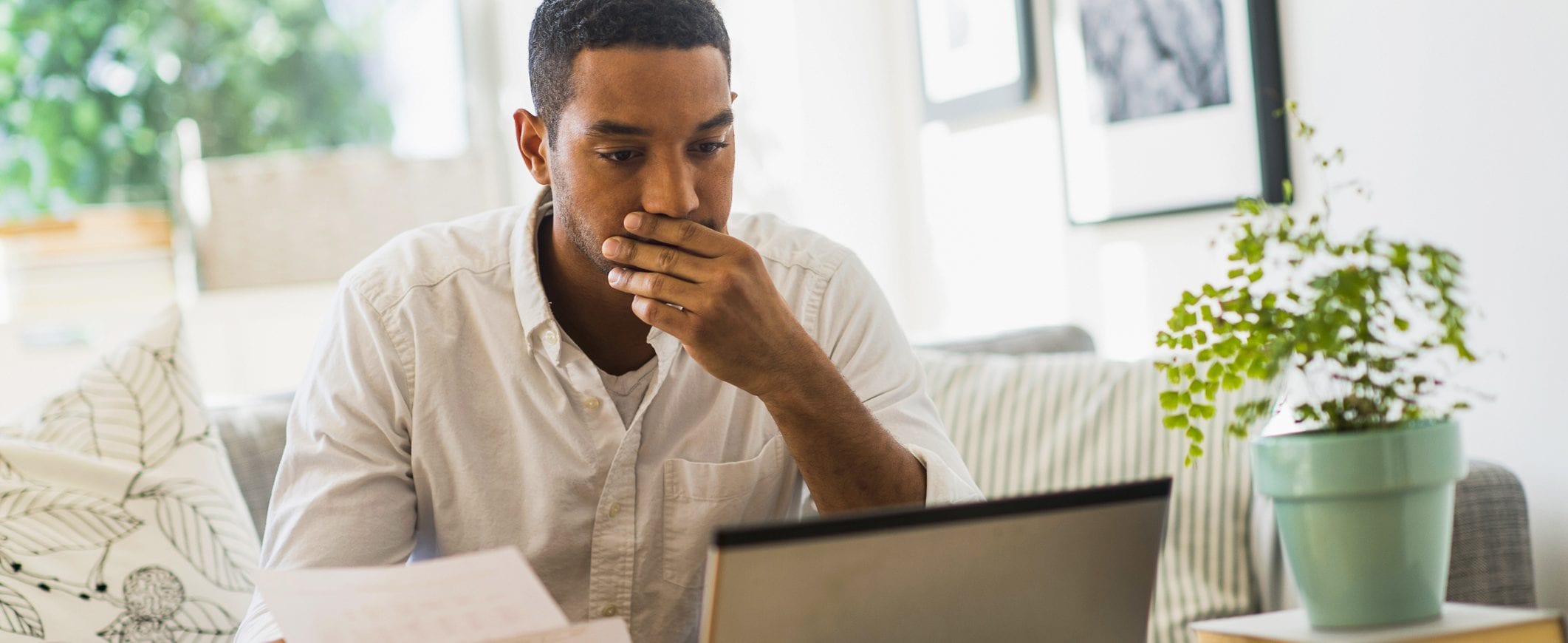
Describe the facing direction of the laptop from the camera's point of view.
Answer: facing away from the viewer and to the left of the viewer

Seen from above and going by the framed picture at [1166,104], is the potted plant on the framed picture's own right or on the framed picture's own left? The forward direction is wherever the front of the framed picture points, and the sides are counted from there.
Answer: on the framed picture's own left

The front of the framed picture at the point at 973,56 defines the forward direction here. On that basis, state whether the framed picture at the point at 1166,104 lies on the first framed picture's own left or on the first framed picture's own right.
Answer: on the first framed picture's own left

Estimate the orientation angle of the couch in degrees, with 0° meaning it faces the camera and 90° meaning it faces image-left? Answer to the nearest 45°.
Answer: approximately 0°

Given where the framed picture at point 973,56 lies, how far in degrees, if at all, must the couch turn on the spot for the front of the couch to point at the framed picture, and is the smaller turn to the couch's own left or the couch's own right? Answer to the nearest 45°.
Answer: approximately 180°

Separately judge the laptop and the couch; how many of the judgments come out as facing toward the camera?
1

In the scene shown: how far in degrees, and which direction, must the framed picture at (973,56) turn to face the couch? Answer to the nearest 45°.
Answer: approximately 45° to its left

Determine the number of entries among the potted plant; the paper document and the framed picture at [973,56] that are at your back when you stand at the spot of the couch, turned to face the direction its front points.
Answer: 1

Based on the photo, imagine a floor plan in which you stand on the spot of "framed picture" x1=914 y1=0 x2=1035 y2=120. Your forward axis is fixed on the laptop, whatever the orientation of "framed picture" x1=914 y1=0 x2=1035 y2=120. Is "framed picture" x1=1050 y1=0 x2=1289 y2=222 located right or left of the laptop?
left
